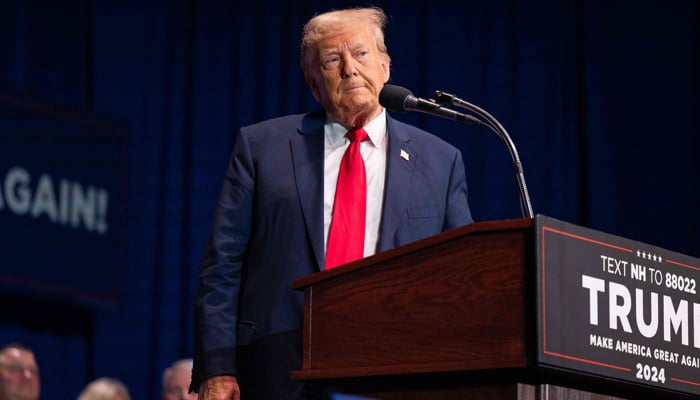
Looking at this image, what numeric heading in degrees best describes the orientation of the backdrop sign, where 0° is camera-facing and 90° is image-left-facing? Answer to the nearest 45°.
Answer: approximately 315°

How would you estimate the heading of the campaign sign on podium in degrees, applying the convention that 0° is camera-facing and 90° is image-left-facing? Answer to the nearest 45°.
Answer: approximately 315°

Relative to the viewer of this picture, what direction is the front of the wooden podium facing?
facing the viewer and to the right of the viewer

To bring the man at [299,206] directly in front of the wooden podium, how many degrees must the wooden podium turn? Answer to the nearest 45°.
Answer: approximately 180°

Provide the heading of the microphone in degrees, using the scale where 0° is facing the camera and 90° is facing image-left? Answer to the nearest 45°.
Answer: approximately 90°

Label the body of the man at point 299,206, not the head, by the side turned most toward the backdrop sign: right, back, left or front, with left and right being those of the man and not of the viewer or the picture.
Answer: back

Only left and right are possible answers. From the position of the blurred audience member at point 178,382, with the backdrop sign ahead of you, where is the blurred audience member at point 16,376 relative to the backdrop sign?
left

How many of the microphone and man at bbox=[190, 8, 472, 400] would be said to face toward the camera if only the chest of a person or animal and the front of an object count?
1

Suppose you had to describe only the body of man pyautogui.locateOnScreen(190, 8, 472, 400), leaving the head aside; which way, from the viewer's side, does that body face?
toward the camera

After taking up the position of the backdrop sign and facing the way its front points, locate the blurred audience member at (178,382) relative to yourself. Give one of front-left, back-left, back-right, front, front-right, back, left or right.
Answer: front

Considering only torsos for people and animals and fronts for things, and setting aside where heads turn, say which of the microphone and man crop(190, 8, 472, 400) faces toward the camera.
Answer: the man
